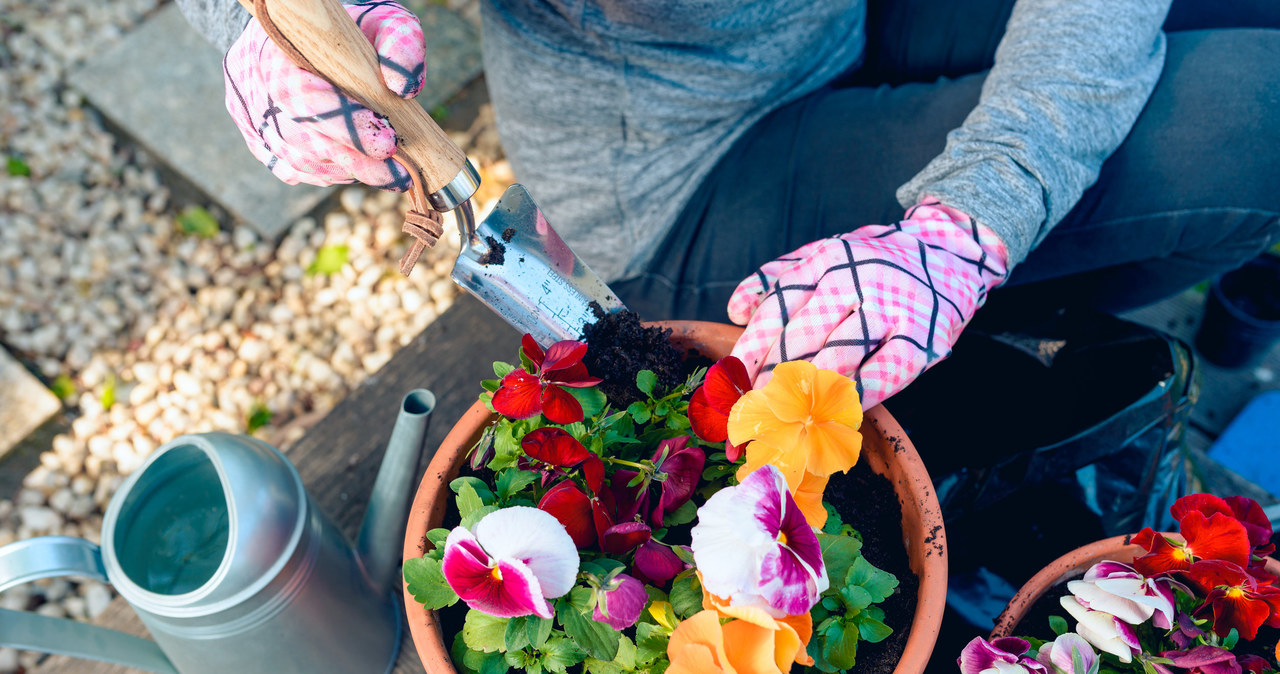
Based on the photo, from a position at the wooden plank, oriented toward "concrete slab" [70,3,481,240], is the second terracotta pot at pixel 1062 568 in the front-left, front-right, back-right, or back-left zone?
back-right

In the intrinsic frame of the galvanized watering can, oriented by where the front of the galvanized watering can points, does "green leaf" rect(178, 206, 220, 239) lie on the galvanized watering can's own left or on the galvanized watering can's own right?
on the galvanized watering can's own left

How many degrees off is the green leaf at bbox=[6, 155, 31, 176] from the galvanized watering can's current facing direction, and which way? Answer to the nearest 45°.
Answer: approximately 90° to its left

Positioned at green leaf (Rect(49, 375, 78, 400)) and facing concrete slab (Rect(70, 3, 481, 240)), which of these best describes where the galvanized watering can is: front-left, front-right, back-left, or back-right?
back-right
